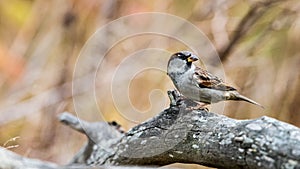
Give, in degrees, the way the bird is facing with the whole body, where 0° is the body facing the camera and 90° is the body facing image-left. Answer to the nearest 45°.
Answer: approximately 90°
